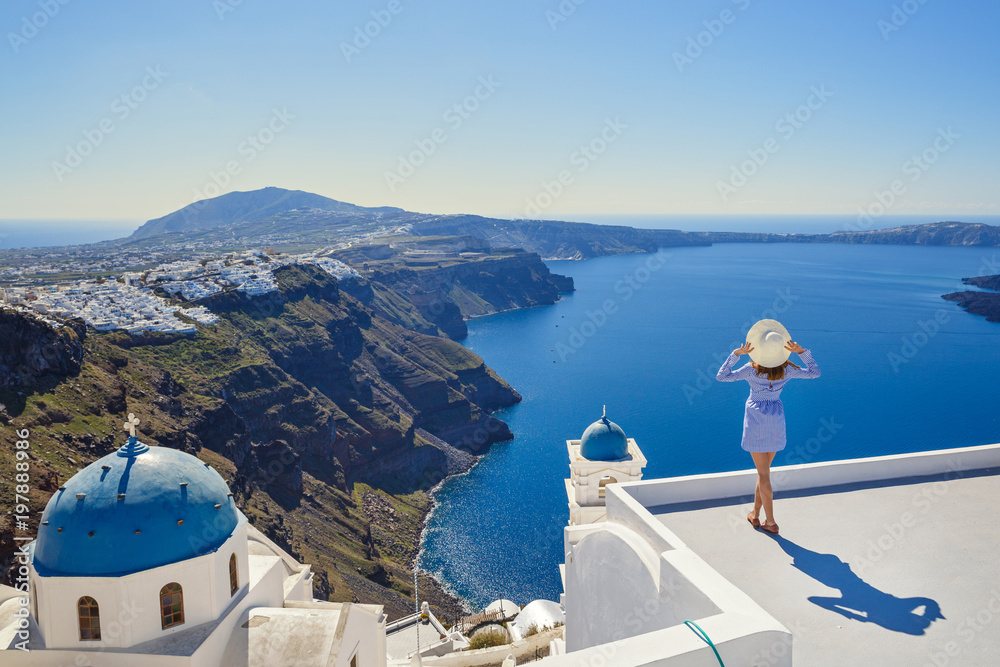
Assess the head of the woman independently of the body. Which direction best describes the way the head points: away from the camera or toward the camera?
away from the camera

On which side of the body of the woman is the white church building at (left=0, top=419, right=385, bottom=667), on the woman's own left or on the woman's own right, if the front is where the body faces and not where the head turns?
on the woman's own left

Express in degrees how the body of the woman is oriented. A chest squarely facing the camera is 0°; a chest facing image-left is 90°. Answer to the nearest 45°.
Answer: approximately 180°
